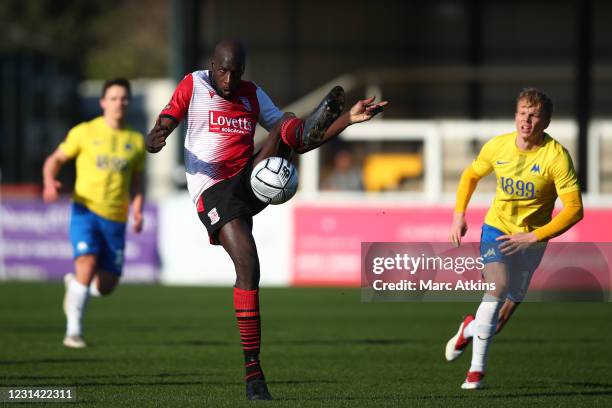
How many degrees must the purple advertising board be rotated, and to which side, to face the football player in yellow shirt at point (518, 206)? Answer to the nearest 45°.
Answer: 0° — it already faces them

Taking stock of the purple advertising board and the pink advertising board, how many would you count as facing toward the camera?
2

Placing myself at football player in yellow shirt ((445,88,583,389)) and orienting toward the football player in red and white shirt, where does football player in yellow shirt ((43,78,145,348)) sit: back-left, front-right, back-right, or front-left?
front-right

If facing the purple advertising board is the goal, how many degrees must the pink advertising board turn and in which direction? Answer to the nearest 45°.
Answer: approximately 90° to its right

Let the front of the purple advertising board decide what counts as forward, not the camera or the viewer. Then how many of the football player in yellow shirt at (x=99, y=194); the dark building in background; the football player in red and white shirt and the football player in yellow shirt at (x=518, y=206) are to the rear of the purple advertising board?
1

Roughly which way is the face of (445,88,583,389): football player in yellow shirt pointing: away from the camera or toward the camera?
toward the camera

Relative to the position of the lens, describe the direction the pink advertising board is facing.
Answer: facing the viewer

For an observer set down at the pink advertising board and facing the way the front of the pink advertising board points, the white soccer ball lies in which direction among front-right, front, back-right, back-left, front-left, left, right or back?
front

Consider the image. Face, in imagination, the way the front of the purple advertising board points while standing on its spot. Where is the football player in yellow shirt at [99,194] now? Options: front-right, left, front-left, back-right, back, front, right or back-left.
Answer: front

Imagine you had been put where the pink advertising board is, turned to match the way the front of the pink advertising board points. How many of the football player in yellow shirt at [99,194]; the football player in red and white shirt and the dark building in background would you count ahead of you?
2

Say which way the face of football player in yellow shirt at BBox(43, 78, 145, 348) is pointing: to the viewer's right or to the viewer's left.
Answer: to the viewer's right

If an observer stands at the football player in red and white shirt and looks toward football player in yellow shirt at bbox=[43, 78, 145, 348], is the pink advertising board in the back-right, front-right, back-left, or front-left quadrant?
front-right

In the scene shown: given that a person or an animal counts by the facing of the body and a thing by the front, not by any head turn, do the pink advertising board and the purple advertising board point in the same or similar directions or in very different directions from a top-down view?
same or similar directions

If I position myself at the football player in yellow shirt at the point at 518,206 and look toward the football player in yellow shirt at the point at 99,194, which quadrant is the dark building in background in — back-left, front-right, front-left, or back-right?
front-right
